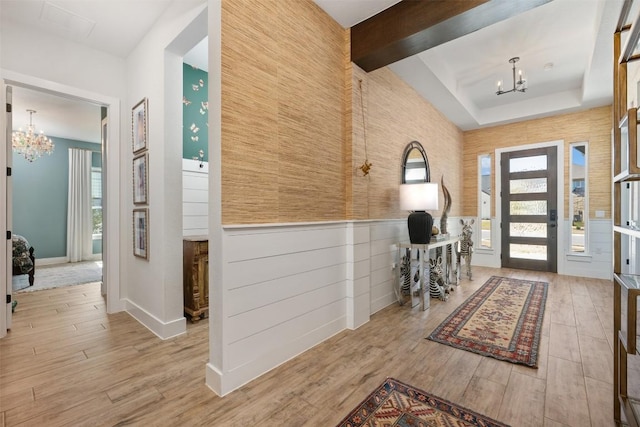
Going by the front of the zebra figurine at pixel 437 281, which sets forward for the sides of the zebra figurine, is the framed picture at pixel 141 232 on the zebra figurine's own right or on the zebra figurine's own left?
on the zebra figurine's own right

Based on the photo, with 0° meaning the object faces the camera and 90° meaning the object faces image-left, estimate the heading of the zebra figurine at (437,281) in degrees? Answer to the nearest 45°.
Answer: approximately 315°

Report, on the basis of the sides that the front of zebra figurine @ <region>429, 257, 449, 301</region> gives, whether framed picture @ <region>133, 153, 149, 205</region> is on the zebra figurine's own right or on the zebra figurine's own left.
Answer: on the zebra figurine's own right

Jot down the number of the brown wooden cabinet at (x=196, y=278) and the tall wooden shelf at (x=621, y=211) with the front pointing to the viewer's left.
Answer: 1

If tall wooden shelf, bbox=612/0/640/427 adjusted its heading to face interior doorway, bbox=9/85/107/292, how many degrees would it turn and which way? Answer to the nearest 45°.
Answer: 0° — it already faces it

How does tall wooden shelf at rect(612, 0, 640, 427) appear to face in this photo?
to the viewer's left
